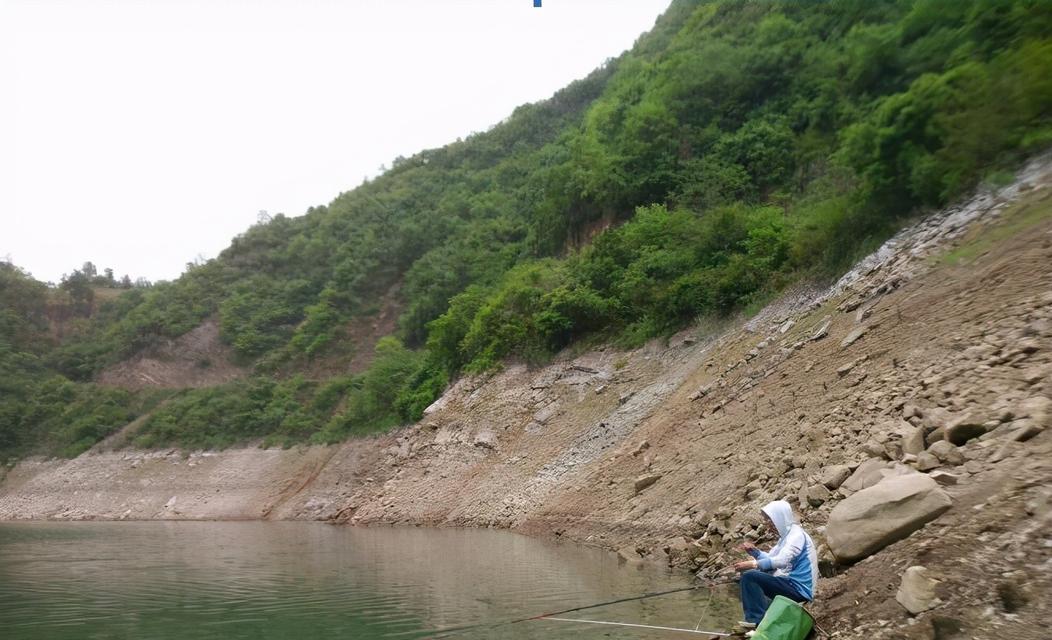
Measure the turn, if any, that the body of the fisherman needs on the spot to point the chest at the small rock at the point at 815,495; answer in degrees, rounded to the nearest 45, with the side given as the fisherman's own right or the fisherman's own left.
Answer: approximately 90° to the fisherman's own right

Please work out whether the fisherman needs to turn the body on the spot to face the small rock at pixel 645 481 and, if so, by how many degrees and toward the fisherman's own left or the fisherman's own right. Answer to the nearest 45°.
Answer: approximately 90° to the fisherman's own right

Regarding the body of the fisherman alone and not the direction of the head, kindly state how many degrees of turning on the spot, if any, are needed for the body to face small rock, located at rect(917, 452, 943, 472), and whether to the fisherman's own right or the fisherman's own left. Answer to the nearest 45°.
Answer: approximately 135° to the fisherman's own right

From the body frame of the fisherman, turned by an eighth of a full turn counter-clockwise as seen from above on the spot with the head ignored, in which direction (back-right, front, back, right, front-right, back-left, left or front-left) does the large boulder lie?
back

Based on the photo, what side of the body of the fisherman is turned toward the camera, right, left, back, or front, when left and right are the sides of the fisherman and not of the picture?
left

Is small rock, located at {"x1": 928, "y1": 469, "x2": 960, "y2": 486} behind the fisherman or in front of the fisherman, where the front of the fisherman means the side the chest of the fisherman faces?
behind

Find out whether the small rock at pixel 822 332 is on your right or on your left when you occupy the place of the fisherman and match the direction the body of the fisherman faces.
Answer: on your right

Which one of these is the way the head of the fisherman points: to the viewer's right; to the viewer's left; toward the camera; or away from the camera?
to the viewer's left
